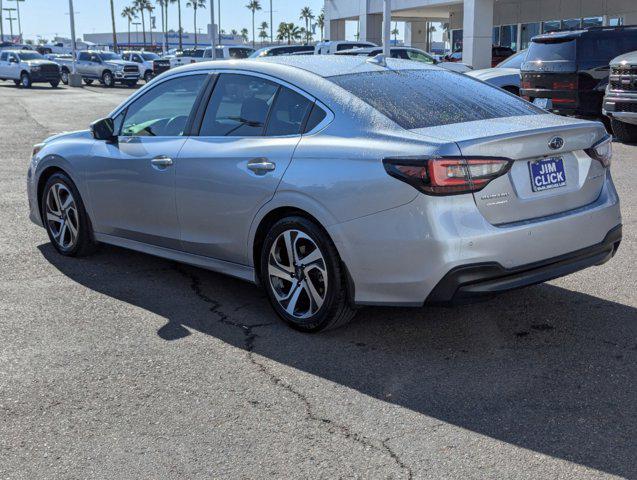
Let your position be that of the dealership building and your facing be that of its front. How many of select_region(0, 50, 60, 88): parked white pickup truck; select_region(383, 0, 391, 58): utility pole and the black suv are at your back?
0

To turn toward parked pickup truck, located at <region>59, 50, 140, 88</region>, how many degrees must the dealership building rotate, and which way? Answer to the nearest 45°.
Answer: approximately 45° to its right

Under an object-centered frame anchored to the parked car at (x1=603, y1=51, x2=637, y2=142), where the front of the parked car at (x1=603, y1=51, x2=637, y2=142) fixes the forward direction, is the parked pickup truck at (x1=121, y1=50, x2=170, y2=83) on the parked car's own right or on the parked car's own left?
on the parked car's own right

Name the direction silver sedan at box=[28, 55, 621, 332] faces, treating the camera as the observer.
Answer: facing away from the viewer and to the left of the viewer

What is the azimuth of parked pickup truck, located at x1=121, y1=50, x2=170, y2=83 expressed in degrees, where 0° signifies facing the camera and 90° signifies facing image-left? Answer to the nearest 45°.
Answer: approximately 315°

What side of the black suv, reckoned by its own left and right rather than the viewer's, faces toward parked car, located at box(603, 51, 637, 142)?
right

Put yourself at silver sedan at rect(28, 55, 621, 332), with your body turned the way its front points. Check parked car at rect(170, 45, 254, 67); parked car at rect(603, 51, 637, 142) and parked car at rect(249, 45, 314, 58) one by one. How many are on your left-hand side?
0

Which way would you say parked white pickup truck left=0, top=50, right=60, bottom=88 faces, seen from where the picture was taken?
facing the viewer and to the right of the viewer

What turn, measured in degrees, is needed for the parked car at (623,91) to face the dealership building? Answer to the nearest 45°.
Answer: approximately 135° to its right

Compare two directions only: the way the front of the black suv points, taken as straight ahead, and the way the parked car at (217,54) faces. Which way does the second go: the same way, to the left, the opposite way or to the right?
the opposite way

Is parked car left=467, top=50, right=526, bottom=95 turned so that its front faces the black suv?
no

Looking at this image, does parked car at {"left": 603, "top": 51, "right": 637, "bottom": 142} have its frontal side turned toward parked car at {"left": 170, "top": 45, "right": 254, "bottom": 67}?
no

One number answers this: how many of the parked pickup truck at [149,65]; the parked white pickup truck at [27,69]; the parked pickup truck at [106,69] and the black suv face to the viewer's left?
0

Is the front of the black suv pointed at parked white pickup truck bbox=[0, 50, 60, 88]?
no

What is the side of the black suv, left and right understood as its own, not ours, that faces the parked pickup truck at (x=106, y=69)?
left

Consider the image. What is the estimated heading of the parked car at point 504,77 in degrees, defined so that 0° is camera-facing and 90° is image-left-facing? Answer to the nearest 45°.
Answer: approximately 45°

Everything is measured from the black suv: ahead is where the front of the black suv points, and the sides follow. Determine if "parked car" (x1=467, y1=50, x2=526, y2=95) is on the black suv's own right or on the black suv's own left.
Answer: on the black suv's own left
